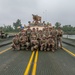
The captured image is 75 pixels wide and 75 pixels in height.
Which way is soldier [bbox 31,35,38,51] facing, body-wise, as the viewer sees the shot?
toward the camera

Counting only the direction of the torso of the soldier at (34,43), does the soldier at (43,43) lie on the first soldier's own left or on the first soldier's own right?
on the first soldier's own left

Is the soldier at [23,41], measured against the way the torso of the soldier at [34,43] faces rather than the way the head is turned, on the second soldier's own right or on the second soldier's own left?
on the second soldier's own right
